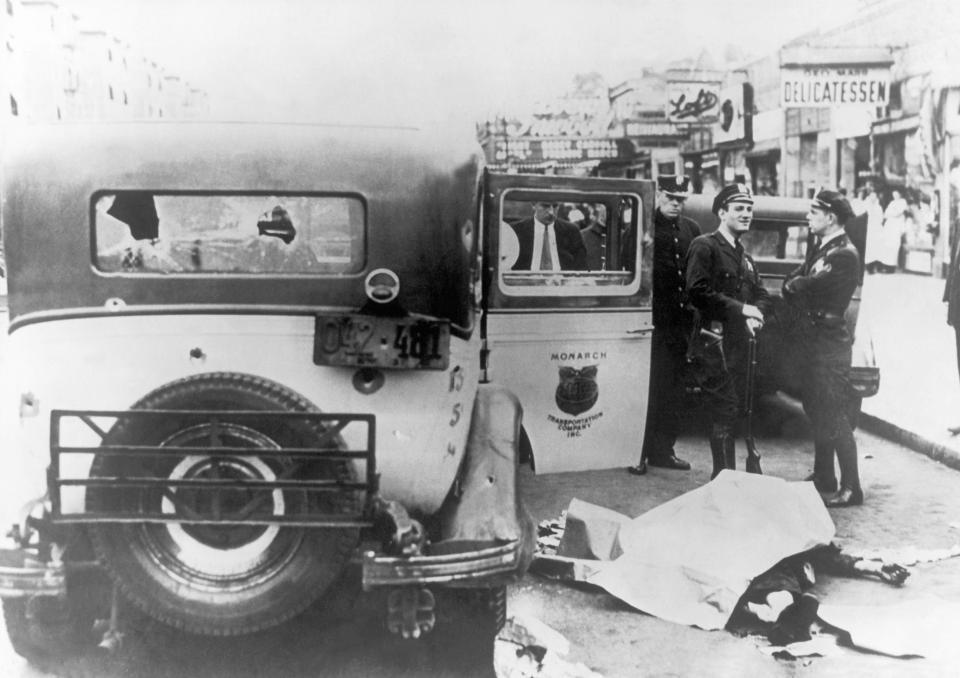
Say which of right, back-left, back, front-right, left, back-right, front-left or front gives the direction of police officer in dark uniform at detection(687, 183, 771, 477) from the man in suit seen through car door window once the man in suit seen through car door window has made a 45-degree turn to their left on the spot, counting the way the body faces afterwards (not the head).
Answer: front-left

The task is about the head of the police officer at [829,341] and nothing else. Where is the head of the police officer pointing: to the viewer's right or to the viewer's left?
to the viewer's left

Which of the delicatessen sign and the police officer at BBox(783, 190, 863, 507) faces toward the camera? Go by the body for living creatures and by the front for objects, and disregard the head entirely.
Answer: the delicatessen sign

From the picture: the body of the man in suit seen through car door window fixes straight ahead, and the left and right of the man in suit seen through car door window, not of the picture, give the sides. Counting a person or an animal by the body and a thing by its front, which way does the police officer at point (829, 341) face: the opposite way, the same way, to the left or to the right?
to the right

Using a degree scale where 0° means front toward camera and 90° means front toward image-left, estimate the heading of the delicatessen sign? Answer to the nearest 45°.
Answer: approximately 0°

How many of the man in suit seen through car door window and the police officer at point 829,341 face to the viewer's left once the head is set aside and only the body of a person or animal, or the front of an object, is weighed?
1

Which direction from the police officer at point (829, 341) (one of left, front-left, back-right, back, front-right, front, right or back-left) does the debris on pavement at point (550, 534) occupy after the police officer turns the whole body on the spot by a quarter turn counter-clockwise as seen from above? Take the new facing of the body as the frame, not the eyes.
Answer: front-right

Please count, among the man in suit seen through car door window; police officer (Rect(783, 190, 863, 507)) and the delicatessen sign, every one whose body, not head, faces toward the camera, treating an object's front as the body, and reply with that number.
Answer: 2

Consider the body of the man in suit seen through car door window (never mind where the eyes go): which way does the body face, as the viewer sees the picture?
toward the camera

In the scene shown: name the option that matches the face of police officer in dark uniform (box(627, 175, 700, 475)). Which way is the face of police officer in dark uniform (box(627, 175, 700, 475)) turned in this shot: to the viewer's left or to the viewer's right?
to the viewer's right

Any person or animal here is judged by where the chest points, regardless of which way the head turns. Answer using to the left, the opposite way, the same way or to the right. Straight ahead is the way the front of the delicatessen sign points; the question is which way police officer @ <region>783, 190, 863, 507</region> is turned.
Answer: to the right

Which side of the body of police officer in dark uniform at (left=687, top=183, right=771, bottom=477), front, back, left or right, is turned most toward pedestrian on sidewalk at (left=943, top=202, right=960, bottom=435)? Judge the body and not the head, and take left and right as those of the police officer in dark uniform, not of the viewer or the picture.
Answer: left

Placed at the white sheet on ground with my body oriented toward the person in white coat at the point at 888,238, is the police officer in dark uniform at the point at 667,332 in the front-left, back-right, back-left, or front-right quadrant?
front-left

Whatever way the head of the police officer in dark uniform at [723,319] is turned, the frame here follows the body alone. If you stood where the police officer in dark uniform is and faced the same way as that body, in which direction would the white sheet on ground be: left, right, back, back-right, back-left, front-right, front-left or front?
front-right

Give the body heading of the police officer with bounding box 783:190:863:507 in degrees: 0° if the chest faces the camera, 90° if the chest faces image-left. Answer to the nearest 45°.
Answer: approximately 90°
